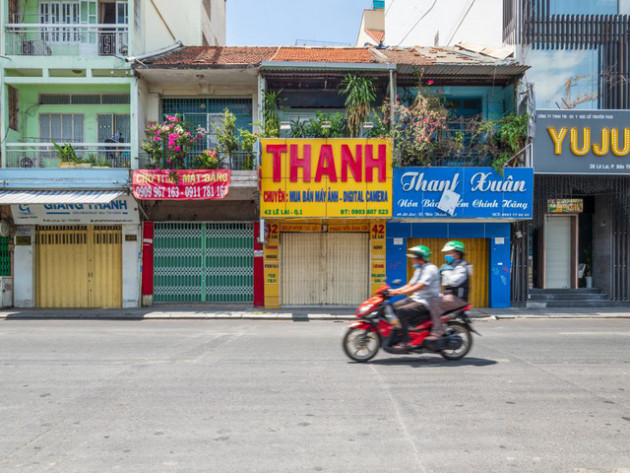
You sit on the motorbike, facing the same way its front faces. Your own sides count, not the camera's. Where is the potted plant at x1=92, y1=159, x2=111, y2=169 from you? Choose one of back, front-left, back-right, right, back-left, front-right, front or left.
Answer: front-right

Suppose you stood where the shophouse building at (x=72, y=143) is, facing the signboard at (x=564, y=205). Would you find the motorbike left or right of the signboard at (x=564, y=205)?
right

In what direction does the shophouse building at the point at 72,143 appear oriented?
toward the camera

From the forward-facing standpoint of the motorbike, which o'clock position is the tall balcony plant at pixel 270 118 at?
The tall balcony plant is roughly at 2 o'clock from the motorbike.

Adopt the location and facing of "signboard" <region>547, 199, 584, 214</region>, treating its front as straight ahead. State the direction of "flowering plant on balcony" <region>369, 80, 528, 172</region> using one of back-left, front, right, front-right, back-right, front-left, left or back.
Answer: front-right

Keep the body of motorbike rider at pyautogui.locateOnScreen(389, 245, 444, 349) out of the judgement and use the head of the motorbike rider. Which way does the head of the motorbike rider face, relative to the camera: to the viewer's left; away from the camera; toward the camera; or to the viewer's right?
to the viewer's left

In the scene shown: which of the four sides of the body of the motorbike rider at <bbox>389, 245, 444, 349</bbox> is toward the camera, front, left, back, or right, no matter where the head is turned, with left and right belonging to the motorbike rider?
left

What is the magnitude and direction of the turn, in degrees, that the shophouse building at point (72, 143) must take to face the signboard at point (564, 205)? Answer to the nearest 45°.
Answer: approximately 90° to its left

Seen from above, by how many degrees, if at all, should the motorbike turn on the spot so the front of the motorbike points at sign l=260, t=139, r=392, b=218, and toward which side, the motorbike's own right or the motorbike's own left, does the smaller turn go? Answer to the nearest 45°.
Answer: approximately 90° to the motorbike's own right

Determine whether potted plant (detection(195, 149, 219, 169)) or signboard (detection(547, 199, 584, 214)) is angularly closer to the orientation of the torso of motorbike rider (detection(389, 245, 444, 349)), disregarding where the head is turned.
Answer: the potted plant

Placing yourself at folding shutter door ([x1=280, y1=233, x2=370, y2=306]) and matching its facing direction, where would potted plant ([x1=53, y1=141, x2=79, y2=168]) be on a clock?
The potted plant is roughly at 3 o'clock from the folding shutter door.

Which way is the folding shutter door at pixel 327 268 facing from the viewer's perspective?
toward the camera

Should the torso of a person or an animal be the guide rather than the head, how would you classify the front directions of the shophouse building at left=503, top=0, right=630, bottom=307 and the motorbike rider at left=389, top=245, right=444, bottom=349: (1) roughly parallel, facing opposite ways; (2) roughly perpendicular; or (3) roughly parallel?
roughly perpendicular

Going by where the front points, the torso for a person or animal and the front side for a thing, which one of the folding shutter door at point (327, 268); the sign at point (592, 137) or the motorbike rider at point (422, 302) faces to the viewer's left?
the motorbike rider

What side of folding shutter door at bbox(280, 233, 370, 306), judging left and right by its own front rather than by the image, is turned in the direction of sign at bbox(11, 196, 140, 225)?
right

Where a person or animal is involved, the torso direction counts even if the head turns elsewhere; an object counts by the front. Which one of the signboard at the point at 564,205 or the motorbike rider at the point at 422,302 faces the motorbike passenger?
the signboard

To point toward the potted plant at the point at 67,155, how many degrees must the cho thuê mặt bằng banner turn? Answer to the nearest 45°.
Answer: approximately 135° to its right

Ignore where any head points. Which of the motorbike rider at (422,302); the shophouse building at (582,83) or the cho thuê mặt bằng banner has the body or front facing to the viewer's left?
the motorbike rider

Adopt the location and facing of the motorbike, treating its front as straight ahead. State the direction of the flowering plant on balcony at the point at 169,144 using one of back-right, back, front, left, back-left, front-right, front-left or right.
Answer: front-right

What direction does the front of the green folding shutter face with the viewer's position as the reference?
facing the viewer
